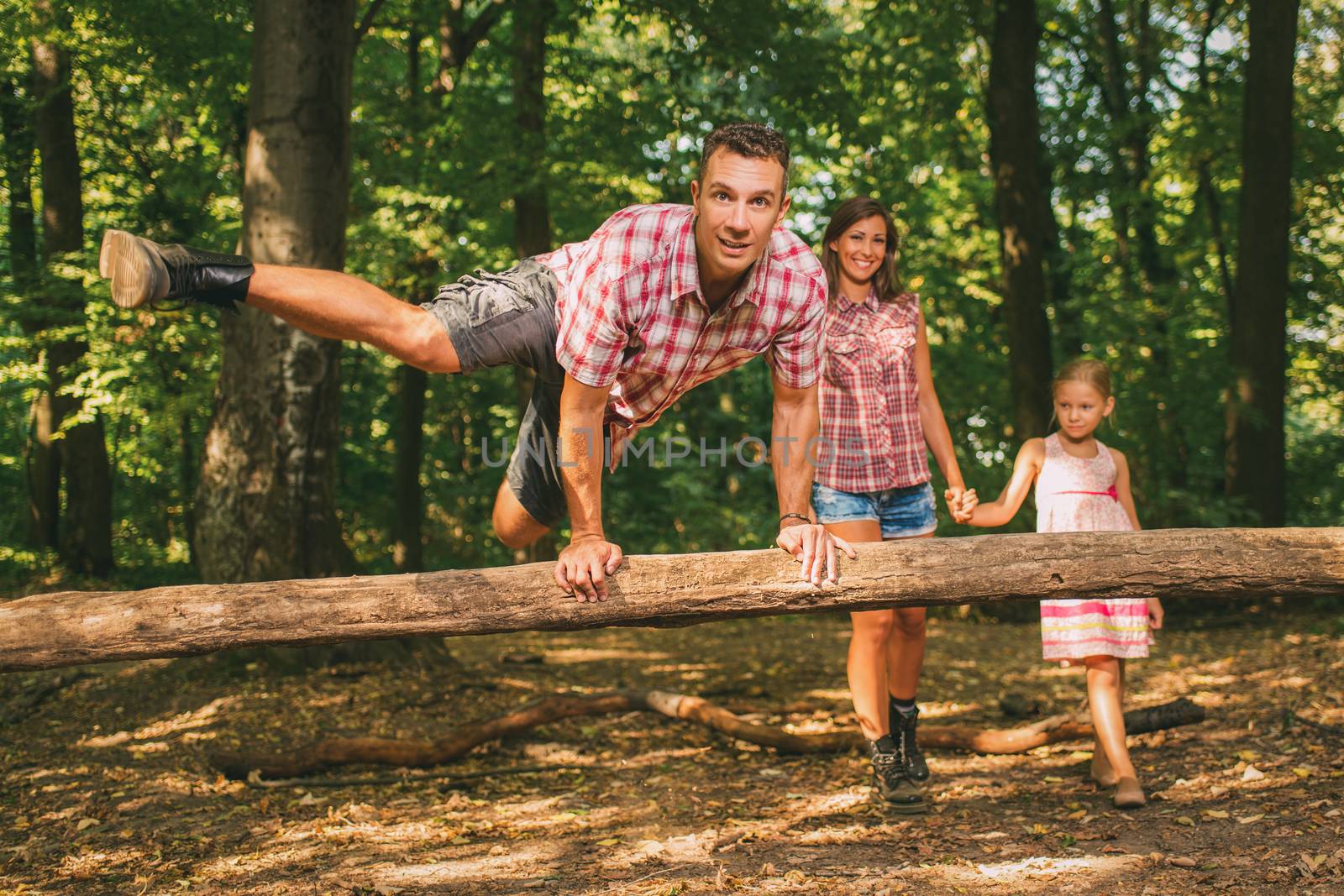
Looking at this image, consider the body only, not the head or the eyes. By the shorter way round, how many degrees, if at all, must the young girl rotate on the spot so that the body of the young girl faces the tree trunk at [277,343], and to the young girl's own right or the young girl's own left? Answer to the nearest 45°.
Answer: approximately 90° to the young girl's own right

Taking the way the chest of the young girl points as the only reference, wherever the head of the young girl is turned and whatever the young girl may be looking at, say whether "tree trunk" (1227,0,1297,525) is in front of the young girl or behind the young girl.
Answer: behind

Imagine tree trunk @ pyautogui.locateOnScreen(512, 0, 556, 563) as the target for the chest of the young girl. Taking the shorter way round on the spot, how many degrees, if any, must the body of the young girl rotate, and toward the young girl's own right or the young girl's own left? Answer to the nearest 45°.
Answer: approximately 135° to the young girl's own right

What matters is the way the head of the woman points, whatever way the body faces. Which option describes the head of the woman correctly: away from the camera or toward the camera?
toward the camera

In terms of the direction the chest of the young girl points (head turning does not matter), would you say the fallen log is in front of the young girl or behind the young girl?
in front

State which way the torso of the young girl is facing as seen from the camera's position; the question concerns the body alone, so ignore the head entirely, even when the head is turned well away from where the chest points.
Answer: toward the camera

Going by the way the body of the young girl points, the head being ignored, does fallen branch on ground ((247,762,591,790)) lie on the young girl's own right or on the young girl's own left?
on the young girl's own right

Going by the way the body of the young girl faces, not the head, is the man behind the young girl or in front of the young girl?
in front

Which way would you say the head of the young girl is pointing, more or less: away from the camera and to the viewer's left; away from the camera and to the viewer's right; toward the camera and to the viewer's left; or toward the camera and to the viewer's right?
toward the camera and to the viewer's left

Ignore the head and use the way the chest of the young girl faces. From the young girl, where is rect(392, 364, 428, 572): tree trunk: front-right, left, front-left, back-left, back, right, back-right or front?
back-right

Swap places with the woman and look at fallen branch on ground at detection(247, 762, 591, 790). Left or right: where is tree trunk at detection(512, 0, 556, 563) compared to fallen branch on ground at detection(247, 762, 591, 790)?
right
